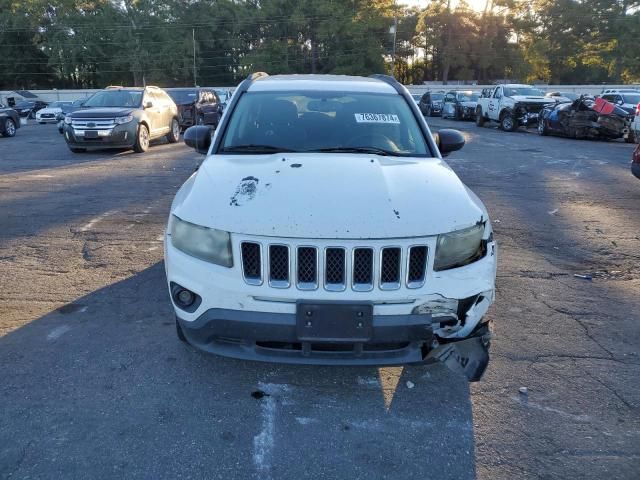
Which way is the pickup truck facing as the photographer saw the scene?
facing the viewer and to the right of the viewer

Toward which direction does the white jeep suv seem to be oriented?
toward the camera

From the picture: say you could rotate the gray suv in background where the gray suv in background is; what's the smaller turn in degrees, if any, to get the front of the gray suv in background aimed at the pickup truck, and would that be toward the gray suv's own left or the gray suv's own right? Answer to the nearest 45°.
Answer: approximately 135° to the gray suv's own left

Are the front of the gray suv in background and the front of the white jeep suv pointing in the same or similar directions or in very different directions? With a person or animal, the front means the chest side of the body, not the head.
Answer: same or similar directions

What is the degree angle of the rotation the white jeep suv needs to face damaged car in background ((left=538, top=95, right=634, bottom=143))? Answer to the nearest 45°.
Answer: approximately 135° to its left

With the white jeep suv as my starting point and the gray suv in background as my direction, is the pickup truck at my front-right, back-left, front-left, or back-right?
front-right

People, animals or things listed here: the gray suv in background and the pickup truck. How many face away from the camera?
0

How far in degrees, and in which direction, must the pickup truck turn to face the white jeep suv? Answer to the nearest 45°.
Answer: approximately 45° to its right

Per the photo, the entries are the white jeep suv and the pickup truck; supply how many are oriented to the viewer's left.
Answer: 0

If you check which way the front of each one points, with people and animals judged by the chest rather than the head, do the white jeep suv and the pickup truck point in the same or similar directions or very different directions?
same or similar directions

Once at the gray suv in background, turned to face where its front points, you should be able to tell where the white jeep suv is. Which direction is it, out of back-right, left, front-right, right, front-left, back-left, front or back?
front-left

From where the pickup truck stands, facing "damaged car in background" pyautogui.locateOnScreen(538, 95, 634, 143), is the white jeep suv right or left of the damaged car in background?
right

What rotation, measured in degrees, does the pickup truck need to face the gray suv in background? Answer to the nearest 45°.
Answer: approximately 90° to its right

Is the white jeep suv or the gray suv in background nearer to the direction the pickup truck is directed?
the white jeep suv

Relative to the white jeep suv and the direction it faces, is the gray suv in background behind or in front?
behind
